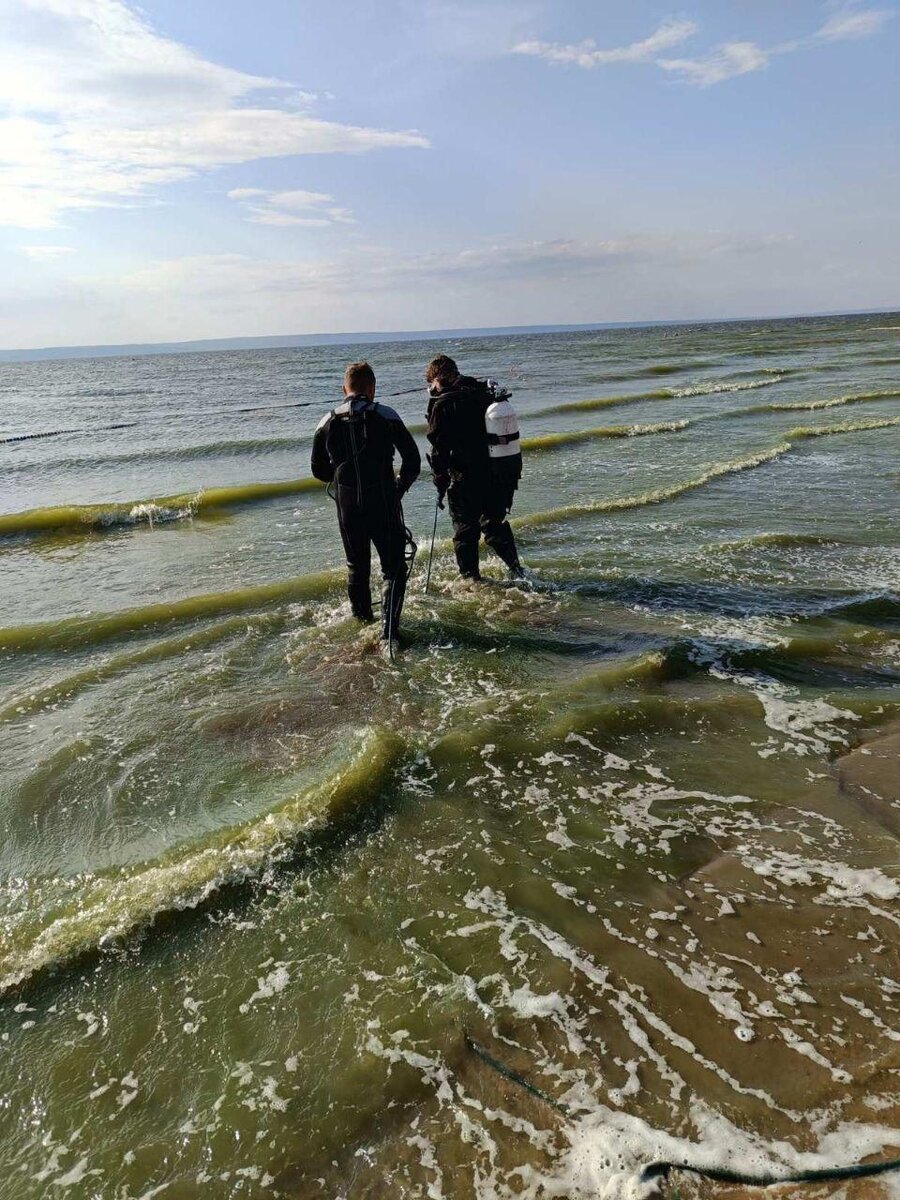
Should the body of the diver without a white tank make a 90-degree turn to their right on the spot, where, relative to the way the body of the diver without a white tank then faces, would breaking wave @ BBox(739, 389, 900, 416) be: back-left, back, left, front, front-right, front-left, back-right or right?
front-left

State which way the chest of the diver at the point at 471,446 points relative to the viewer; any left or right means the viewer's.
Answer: facing away from the viewer and to the left of the viewer

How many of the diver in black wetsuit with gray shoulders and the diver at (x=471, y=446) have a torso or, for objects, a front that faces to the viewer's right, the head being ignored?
0

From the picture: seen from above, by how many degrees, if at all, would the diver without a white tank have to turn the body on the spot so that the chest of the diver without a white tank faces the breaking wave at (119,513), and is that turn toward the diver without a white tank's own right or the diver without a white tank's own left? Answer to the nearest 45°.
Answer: approximately 45° to the diver without a white tank's own left

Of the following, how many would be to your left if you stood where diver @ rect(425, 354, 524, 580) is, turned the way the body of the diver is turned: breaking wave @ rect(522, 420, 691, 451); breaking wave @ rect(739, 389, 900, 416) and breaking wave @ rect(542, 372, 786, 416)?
0

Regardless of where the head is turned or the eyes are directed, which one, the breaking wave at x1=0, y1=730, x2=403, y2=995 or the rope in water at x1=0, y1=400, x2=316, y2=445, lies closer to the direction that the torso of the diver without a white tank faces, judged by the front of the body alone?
the rope in water

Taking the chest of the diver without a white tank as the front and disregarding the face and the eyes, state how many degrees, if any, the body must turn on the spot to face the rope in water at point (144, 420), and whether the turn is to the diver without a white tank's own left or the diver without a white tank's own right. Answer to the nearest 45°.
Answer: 0° — they already face it

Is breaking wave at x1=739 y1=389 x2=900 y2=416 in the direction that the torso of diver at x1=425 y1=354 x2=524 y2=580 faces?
no

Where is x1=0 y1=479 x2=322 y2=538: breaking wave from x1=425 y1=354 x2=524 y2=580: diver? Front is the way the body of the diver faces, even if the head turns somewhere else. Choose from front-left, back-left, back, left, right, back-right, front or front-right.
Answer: front

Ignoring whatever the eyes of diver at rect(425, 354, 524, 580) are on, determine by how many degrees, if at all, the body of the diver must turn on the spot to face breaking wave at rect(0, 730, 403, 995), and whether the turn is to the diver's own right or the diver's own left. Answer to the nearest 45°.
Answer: approximately 135° to the diver's own left

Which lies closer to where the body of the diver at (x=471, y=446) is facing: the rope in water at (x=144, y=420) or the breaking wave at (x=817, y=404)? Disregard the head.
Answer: the rope in water

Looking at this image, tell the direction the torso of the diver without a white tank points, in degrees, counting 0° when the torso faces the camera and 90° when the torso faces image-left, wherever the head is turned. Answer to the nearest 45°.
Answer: approximately 180°
